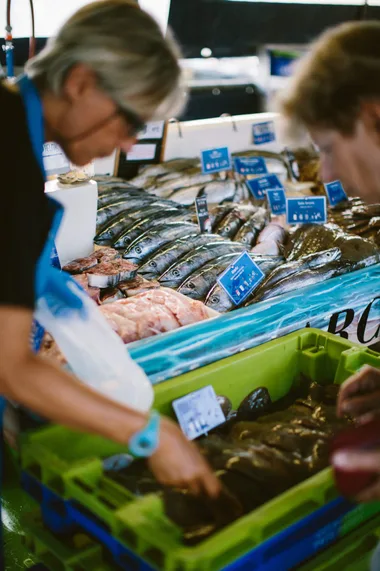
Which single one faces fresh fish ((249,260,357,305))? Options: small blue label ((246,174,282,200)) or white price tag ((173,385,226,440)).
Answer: the small blue label

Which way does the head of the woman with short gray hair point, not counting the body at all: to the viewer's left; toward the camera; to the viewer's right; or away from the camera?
to the viewer's right

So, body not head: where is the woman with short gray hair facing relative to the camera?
to the viewer's right

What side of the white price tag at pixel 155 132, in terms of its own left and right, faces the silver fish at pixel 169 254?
front

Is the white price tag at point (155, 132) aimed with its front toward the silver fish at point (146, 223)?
yes

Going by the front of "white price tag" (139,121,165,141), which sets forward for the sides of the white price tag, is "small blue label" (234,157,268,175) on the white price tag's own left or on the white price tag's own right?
on the white price tag's own left

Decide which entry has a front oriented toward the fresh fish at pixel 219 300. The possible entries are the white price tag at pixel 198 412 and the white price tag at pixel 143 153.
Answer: the white price tag at pixel 143 153
